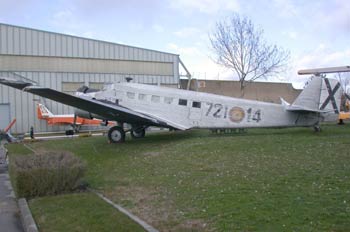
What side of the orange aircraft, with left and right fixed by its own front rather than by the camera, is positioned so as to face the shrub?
right

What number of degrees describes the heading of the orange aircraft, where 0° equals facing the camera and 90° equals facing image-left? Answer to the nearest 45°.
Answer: approximately 270°

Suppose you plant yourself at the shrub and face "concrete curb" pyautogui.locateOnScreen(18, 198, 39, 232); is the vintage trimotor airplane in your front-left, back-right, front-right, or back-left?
back-left

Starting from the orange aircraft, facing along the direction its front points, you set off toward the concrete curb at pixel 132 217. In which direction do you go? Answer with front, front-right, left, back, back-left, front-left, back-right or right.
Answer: right

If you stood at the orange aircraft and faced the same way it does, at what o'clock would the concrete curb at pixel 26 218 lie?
The concrete curb is roughly at 3 o'clock from the orange aircraft.
